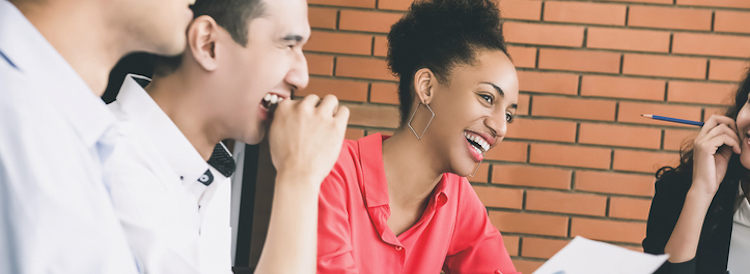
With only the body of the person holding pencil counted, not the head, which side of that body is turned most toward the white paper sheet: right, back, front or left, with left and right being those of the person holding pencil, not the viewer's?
front

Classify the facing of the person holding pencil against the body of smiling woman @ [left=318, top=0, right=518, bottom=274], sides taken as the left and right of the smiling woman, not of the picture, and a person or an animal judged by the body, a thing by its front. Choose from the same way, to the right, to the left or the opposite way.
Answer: to the right

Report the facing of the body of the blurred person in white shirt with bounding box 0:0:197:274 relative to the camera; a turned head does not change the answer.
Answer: to the viewer's right

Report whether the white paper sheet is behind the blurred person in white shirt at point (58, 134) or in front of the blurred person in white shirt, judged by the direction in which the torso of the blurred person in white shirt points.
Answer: in front

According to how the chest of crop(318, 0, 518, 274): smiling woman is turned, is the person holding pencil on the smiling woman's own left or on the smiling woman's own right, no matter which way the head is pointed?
on the smiling woman's own left

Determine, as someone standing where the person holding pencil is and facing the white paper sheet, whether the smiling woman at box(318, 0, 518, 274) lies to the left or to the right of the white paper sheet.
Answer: right

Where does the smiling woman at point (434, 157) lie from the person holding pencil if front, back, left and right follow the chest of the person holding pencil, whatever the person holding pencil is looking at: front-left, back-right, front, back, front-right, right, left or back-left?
front-right

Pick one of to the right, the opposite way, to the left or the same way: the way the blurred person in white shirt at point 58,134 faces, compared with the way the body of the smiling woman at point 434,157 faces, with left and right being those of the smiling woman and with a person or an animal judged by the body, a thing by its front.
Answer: to the left
